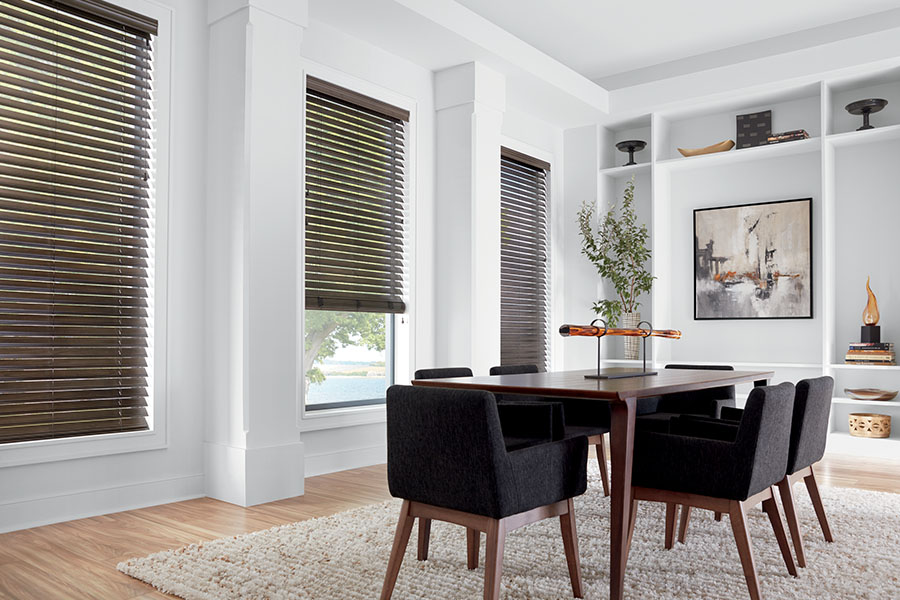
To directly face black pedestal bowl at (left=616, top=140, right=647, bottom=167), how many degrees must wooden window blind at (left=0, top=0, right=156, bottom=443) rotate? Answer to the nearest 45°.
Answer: approximately 45° to its left

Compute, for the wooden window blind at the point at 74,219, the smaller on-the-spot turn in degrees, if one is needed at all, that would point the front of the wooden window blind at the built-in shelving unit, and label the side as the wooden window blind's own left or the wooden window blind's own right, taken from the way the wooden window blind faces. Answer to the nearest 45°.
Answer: approximately 45° to the wooden window blind's own left

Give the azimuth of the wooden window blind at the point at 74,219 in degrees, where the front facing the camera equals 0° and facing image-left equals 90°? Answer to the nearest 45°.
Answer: approximately 315°

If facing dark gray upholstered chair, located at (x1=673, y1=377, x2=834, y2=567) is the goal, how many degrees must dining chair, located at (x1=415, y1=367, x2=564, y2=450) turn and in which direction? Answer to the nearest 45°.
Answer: approximately 45° to its left

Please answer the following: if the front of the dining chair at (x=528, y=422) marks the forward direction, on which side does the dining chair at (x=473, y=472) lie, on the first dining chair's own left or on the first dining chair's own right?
on the first dining chair's own right

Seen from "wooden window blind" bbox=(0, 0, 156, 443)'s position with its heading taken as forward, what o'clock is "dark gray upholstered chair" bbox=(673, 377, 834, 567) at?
The dark gray upholstered chair is roughly at 12 o'clock from the wooden window blind.

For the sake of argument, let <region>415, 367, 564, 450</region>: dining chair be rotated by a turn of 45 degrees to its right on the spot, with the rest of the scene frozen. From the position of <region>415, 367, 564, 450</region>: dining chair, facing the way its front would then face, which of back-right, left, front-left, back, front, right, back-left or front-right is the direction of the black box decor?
back-left

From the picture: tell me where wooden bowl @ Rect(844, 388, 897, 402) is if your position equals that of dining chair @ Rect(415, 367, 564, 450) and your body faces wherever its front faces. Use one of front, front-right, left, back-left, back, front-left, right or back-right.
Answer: left

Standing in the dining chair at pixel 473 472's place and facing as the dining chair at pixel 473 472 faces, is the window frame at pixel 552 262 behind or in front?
in front

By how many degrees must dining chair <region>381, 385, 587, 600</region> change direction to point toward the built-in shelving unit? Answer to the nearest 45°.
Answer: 0° — it already faces it

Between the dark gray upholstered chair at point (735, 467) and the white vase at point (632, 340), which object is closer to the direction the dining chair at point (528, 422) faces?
the dark gray upholstered chair

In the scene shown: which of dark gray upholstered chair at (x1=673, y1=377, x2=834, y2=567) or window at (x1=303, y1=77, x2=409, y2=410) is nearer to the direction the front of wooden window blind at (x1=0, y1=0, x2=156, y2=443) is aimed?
the dark gray upholstered chair

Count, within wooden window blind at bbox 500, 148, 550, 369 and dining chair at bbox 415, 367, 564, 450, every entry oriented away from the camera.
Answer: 0
